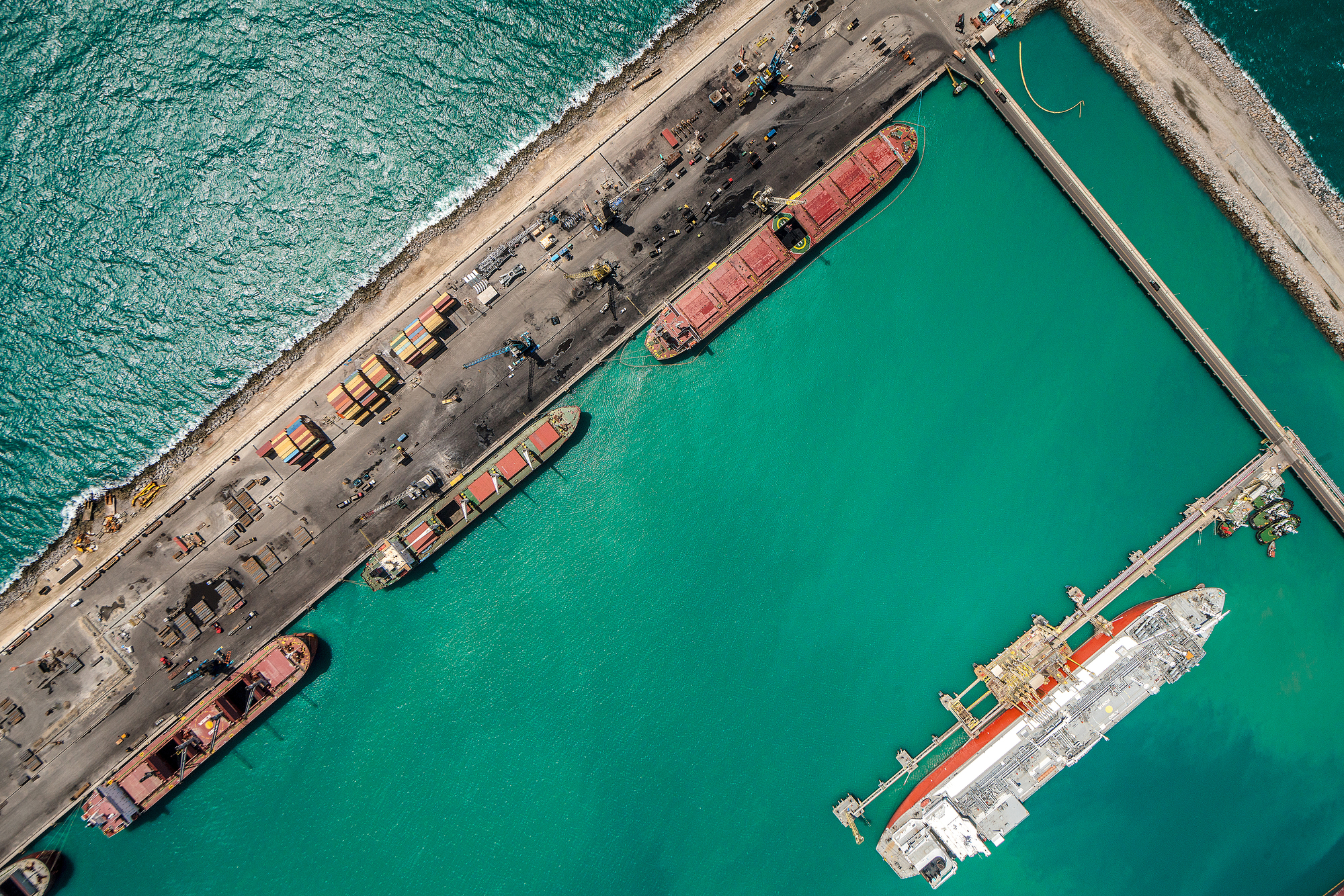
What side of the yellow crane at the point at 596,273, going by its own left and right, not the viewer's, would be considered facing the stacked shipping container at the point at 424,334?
front

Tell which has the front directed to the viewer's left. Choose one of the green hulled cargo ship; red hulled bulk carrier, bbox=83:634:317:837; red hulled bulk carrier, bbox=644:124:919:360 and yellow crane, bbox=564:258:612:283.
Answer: the yellow crane

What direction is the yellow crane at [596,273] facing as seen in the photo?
to the viewer's left

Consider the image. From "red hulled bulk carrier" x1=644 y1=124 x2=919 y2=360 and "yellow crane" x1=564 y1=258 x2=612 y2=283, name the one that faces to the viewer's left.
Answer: the yellow crane

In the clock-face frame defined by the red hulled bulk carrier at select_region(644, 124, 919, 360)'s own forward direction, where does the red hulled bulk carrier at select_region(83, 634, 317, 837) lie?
the red hulled bulk carrier at select_region(83, 634, 317, 837) is roughly at 7 o'clock from the red hulled bulk carrier at select_region(644, 124, 919, 360).

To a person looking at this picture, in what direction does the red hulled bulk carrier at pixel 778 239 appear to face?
facing away from the viewer and to the right of the viewer

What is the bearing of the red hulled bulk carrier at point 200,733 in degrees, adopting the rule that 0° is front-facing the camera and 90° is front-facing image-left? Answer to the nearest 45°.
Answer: approximately 225°
